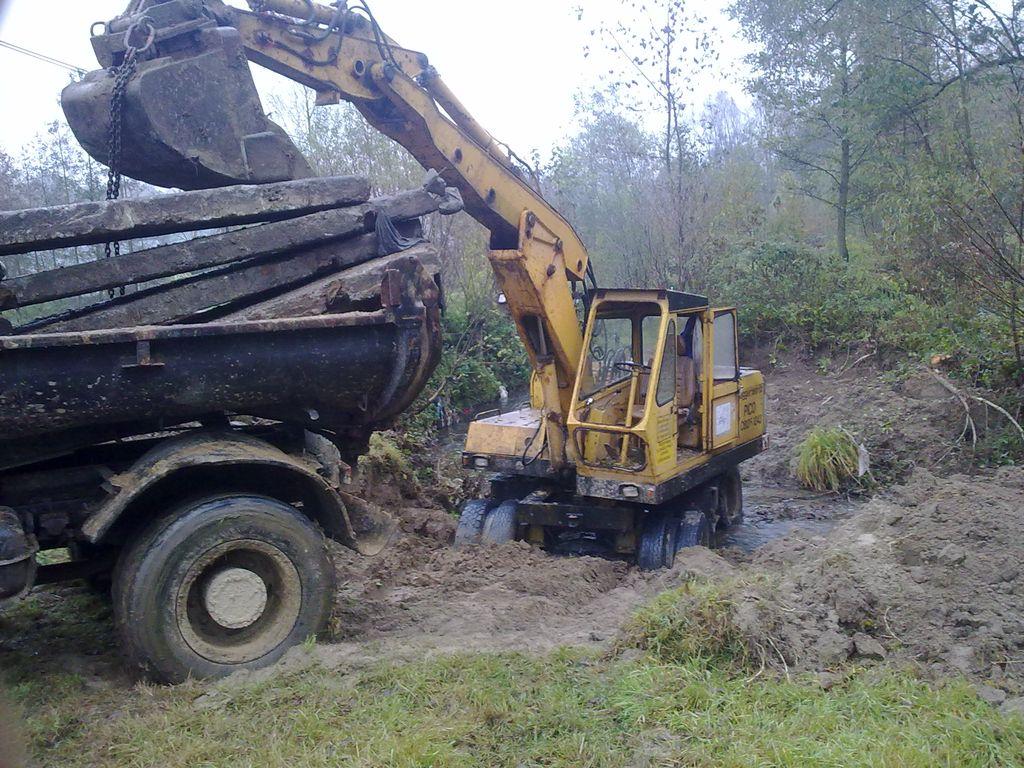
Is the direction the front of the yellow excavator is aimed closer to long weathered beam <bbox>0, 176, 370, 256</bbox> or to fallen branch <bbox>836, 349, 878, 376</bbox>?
the long weathered beam

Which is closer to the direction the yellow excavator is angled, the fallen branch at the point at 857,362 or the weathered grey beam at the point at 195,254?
the weathered grey beam

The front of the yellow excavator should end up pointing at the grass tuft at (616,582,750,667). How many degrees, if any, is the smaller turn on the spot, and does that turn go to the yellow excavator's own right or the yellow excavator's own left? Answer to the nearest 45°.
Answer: approximately 45° to the yellow excavator's own left

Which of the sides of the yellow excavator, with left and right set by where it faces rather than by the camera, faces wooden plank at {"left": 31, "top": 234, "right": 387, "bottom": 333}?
front

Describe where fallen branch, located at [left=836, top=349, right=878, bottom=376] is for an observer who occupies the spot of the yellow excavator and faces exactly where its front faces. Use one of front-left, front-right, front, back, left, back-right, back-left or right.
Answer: back

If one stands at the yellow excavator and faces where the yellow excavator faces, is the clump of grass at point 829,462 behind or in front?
behind

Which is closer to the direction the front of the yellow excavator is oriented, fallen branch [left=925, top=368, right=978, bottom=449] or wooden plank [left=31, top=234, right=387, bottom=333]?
the wooden plank

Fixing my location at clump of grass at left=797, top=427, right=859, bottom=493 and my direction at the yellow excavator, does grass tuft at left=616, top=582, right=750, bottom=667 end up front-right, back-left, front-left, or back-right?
front-left

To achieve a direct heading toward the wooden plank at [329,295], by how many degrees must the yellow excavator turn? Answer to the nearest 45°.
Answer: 0° — it already faces it

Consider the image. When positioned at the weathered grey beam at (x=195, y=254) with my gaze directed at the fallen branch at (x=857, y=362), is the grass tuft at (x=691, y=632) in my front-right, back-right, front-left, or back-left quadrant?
front-right

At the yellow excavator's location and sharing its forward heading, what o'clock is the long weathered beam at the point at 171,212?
The long weathered beam is roughly at 12 o'clock from the yellow excavator.

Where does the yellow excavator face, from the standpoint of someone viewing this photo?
facing the viewer and to the left of the viewer

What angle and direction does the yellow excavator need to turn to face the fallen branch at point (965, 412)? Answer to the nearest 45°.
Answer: approximately 180°

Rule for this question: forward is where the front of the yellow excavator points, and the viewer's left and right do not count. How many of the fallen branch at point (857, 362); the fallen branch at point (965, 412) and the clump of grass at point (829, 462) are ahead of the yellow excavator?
0

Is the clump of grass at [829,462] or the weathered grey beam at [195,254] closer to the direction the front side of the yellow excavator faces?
the weathered grey beam
